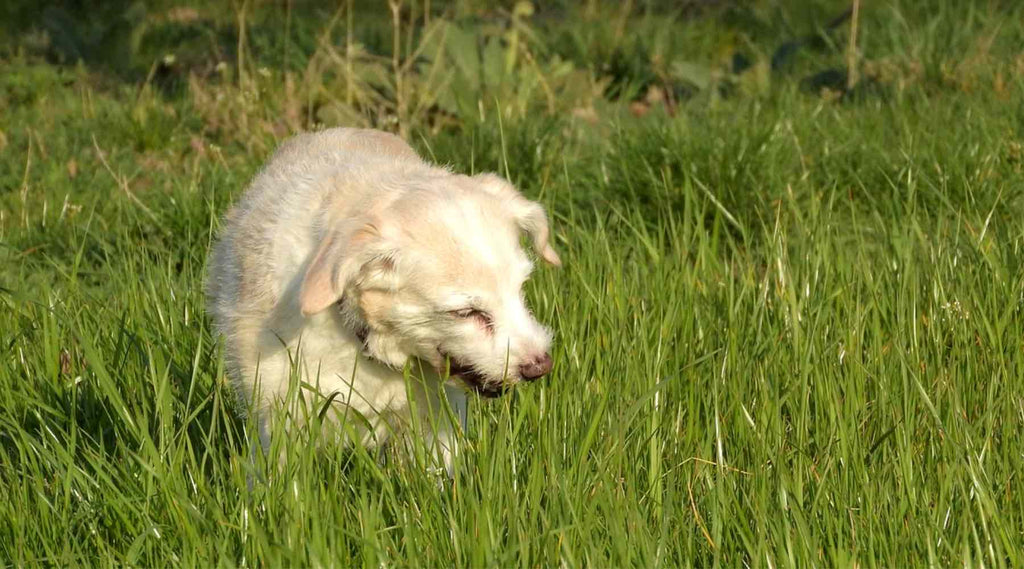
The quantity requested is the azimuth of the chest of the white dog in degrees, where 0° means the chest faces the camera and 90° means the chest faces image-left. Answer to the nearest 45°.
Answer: approximately 315°
